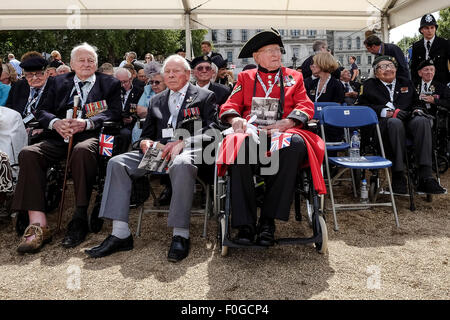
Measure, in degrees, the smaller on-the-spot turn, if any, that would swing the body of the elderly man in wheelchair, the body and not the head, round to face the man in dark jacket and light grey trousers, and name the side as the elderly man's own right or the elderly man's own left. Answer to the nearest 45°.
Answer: approximately 90° to the elderly man's own right

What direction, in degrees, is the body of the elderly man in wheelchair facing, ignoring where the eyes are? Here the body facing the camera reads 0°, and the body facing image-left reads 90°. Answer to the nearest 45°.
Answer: approximately 0°

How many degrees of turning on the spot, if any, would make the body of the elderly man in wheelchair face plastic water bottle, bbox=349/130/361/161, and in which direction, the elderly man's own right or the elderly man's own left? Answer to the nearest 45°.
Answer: approximately 135° to the elderly man's own left
